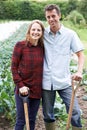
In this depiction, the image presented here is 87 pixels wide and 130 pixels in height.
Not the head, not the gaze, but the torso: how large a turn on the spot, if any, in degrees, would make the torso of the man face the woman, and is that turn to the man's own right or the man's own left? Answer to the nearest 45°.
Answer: approximately 90° to the man's own right

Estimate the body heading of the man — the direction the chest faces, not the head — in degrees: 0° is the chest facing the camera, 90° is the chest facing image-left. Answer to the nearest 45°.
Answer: approximately 0°
